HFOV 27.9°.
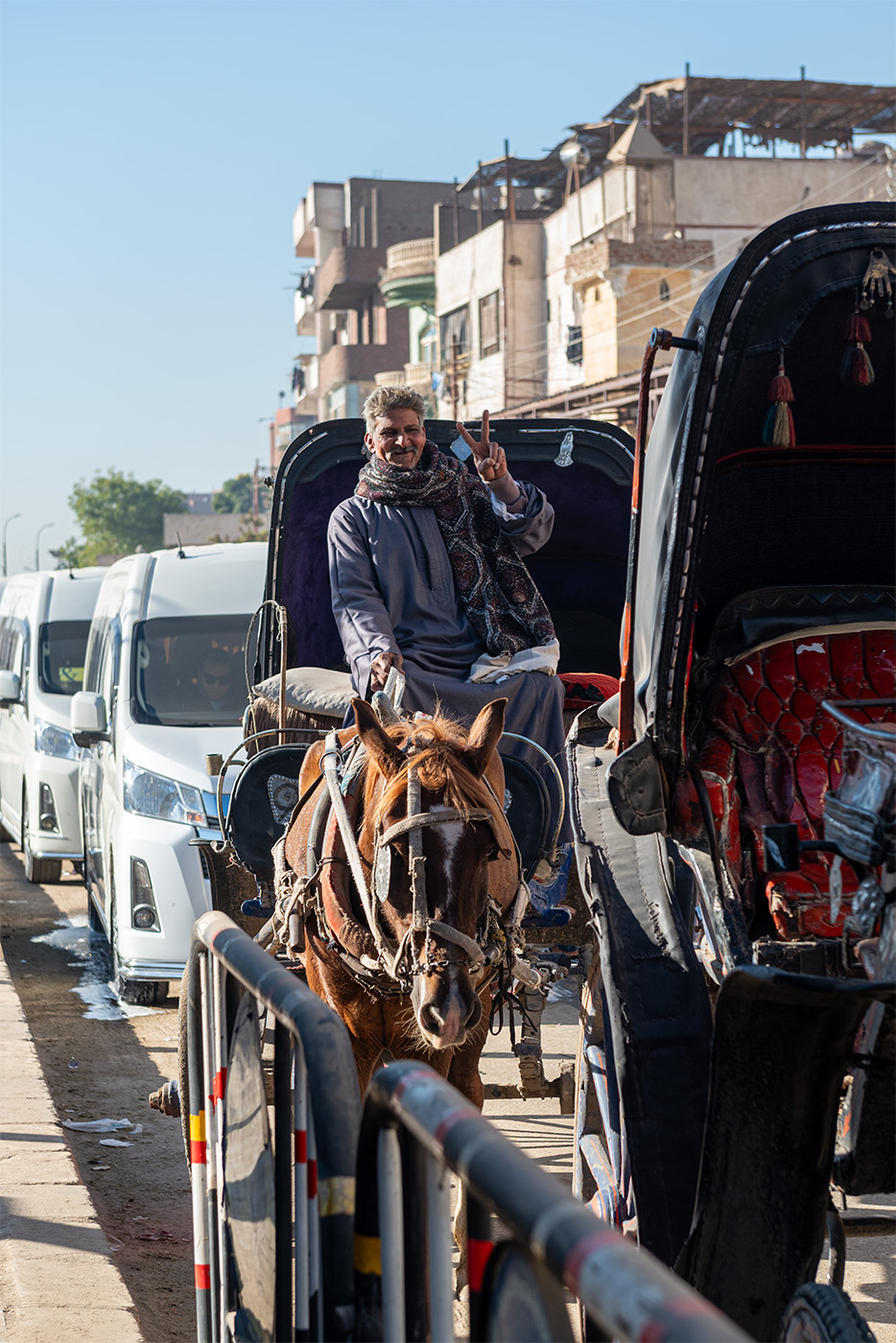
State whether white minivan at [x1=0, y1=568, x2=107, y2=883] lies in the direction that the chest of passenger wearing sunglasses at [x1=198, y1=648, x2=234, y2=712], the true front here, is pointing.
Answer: no

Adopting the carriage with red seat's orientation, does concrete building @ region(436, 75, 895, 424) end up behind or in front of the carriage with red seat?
behind

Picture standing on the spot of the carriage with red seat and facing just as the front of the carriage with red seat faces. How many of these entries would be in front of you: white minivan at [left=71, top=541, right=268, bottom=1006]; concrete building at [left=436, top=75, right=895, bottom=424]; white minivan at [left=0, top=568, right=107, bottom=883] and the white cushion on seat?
0

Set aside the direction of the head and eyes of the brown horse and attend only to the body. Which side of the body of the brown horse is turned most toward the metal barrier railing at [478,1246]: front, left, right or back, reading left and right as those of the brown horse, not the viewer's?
front

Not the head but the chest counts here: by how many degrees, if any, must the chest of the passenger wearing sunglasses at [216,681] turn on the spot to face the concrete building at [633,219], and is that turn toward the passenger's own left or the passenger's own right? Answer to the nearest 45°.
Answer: approximately 180°

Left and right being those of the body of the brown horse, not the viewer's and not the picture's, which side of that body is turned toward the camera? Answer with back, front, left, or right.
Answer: front

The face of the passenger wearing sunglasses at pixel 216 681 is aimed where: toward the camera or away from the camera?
toward the camera

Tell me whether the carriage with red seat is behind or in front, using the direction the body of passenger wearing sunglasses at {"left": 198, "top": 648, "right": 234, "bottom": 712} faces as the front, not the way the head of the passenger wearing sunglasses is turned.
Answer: in front

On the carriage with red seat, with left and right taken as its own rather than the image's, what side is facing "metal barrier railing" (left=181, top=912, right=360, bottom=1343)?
right

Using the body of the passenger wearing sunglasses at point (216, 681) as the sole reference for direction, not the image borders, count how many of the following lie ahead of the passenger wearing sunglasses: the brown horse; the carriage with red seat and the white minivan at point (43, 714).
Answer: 2

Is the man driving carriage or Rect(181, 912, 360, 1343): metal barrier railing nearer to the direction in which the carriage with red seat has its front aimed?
the metal barrier railing

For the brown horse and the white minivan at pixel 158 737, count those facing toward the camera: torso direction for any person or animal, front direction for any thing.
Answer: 2

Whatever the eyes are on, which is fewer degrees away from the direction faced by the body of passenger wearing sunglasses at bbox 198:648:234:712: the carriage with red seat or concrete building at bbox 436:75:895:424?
the carriage with red seat

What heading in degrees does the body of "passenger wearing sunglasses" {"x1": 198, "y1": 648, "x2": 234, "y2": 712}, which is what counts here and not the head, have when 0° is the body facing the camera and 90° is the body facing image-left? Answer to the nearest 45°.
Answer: approximately 0°

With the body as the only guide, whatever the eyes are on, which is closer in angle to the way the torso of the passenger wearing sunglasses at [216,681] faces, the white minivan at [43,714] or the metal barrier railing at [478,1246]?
the metal barrier railing

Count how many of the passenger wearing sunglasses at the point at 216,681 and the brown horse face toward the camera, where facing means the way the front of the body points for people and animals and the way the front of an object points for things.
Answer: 2

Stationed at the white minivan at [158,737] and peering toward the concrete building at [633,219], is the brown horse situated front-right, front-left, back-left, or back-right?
back-right

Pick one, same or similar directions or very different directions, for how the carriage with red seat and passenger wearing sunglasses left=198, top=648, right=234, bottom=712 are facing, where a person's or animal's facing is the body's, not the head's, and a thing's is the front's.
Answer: same or similar directions

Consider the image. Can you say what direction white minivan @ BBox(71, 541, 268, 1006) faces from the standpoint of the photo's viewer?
facing the viewer
